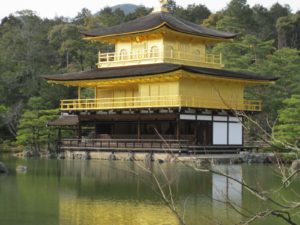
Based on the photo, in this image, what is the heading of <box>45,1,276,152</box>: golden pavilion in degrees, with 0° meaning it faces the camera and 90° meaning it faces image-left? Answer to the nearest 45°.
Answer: approximately 45°

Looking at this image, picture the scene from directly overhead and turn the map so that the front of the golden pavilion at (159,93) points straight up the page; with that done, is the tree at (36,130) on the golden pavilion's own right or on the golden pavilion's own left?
on the golden pavilion's own right
